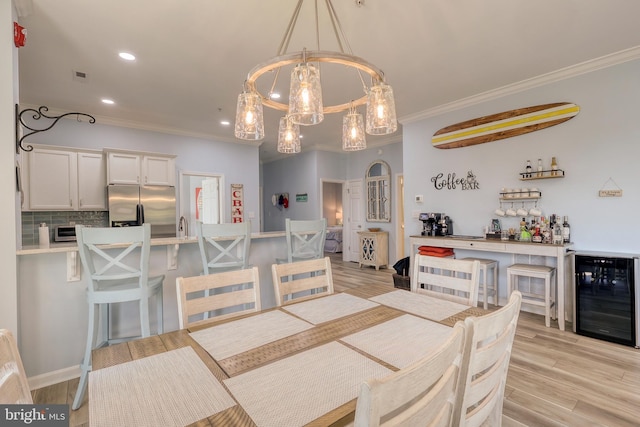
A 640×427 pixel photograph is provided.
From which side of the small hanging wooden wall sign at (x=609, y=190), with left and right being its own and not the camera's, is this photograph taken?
front

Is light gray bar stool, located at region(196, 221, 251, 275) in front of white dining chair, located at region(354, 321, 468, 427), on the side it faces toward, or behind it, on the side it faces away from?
in front

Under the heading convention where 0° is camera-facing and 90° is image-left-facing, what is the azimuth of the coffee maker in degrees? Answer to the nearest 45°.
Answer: approximately 45°

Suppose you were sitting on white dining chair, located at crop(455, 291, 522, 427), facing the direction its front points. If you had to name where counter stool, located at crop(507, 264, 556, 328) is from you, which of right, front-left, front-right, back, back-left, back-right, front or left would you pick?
front-right

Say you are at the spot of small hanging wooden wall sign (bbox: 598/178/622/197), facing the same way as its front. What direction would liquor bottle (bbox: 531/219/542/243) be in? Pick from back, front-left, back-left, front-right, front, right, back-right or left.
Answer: right

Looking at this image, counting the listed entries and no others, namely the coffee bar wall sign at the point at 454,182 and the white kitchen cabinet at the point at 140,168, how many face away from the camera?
0

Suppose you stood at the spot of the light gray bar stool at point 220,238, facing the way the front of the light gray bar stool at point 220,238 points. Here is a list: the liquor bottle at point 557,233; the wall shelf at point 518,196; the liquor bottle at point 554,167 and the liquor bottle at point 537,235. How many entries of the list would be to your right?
4

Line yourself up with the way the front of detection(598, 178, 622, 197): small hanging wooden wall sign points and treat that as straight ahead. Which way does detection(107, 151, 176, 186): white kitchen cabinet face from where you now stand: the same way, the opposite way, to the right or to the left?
to the left

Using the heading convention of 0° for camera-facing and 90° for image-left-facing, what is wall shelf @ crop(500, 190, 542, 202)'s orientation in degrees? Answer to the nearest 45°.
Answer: approximately 0°

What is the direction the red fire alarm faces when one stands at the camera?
facing the viewer and to the right of the viewer

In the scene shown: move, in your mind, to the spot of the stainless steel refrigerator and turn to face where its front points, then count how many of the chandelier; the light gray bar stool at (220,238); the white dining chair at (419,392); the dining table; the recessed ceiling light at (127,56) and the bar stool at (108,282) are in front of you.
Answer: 6

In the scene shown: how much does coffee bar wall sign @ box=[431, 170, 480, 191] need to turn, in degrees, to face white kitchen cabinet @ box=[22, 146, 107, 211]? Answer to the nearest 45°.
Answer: approximately 45° to its right

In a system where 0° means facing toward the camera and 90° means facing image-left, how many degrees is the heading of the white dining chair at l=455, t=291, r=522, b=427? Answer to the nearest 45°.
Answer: approximately 135°

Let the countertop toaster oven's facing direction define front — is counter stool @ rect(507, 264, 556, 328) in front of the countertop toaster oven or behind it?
in front
